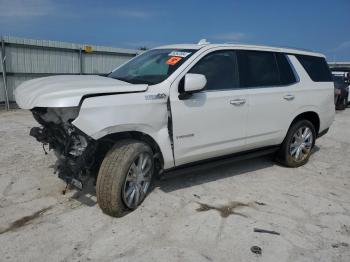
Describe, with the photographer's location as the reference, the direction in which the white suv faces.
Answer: facing the viewer and to the left of the viewer
